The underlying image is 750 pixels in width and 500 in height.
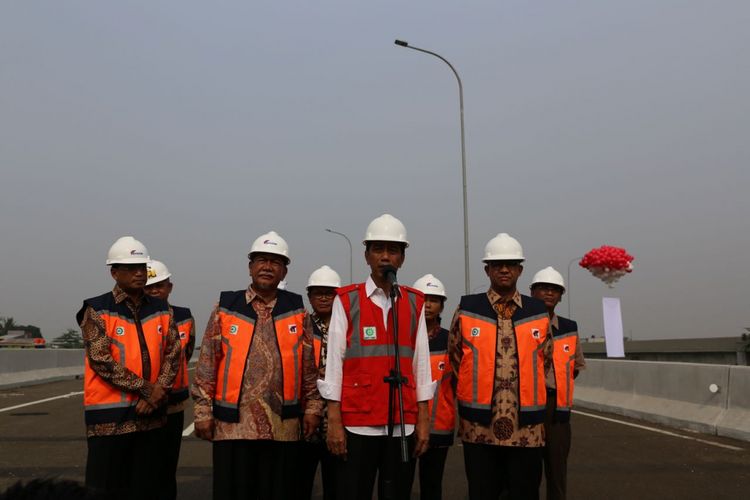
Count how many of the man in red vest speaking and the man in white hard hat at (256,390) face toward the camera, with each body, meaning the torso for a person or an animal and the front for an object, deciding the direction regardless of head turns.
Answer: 2

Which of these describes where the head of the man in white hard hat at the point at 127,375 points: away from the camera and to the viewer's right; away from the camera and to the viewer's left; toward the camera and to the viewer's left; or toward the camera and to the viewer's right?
toward the camera and to the viewer's right

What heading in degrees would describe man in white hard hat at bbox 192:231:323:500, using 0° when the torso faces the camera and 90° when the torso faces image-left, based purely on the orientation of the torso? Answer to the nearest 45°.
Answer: approximately 0°

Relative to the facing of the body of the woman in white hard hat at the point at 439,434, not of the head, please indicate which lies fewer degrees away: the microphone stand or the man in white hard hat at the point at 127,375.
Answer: the microphone stand

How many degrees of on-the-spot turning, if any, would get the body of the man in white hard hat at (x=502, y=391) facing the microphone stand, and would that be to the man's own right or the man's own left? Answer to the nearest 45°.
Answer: approximately 45° to the man's own right

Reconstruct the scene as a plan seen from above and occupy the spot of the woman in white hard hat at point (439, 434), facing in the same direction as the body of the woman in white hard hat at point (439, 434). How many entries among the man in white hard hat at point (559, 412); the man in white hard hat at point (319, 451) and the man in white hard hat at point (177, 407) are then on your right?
2
